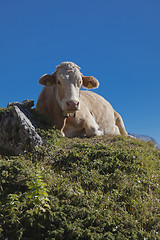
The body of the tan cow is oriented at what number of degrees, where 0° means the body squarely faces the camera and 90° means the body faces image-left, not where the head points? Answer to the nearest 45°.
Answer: approximately 45°
